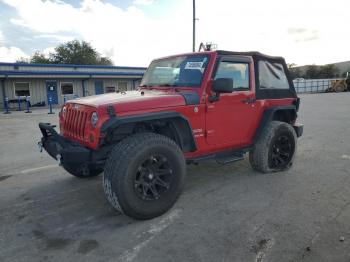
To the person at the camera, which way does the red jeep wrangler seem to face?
facing the viewer and to the left of the viewer

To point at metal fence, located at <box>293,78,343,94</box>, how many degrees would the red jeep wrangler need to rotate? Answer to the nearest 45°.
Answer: approximately 180°
